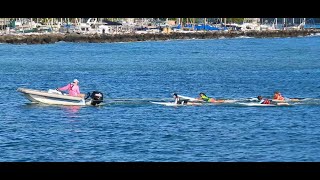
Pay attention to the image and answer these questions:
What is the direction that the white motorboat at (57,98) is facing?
to the viewer's left

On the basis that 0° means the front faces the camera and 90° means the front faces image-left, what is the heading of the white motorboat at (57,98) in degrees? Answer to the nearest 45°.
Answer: approximately 90°
